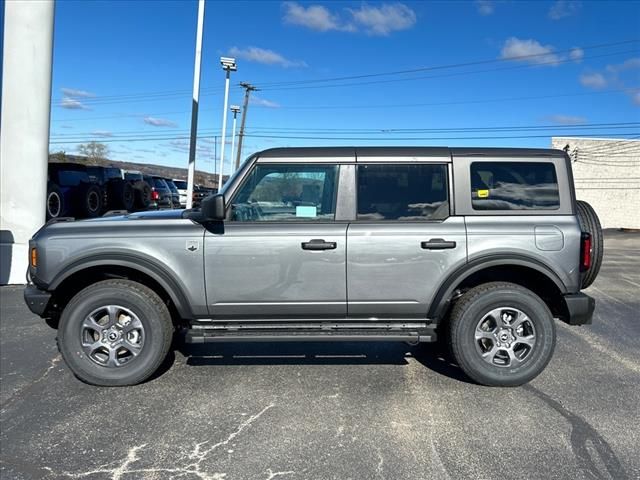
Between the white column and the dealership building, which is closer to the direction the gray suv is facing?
the white column

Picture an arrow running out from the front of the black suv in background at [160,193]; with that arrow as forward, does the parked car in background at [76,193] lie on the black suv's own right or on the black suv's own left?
on the black suv's own left

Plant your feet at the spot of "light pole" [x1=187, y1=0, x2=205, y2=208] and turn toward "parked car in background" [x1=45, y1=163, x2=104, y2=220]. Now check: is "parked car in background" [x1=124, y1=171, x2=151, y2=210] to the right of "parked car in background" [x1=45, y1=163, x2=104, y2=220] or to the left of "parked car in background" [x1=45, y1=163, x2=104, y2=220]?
right

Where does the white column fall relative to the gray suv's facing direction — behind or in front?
in front

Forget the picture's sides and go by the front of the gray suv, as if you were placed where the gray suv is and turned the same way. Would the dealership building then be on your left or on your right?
on your right

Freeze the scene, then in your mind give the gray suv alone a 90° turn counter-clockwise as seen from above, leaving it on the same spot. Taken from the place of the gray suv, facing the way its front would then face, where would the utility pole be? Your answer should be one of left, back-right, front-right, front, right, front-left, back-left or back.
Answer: back

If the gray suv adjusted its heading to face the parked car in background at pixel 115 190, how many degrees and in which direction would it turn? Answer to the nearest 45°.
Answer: approximately 45° to its right

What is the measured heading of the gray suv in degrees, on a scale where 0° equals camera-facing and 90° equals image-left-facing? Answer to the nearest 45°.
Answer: approximately 90°

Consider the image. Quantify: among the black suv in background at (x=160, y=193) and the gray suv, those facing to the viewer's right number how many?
0

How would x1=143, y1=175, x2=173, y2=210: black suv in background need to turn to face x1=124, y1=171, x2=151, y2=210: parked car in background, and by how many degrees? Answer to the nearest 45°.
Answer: approximately 135° to its left

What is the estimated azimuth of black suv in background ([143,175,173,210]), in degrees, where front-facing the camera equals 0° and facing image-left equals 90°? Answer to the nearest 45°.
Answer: approximately 135°

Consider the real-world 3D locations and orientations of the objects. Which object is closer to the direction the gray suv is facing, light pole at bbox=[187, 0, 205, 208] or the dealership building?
the light pole
